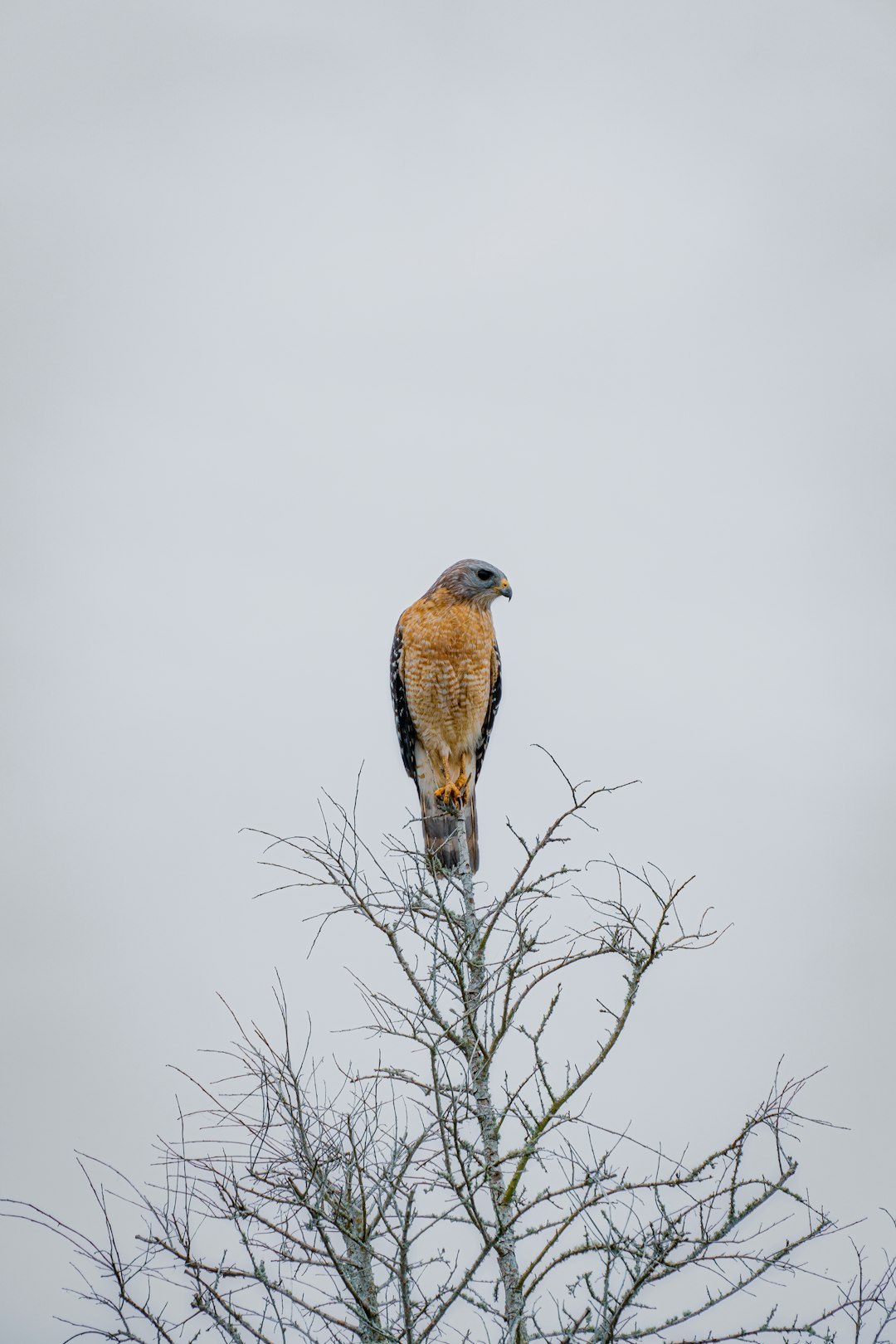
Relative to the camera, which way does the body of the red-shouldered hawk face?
toward the camera
